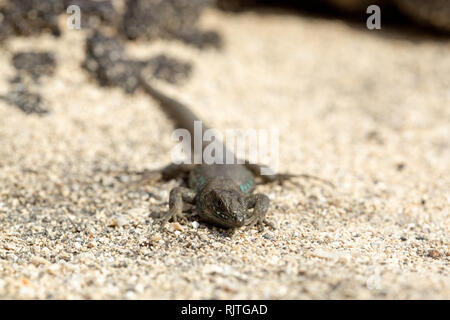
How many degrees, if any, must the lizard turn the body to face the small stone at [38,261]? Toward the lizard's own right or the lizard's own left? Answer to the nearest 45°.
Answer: approximately 45° to the lizard's own right

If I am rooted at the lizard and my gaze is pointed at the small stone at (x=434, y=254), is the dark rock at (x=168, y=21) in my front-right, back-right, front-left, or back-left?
back-left

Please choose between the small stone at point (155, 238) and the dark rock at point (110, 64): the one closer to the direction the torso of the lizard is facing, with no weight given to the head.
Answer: the small stone

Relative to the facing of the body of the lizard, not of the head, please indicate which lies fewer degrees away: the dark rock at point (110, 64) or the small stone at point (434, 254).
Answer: the small stone

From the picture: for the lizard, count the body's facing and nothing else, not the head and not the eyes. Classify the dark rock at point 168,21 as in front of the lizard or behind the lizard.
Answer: behind

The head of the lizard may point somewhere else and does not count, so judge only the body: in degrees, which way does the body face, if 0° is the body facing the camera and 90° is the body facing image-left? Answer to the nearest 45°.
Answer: approximately 0°
